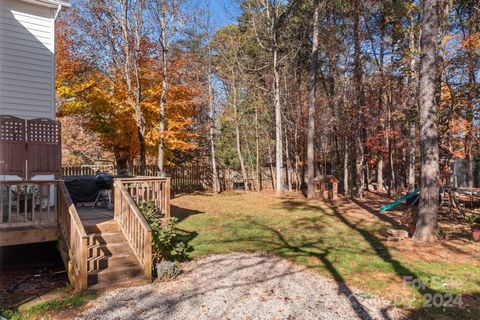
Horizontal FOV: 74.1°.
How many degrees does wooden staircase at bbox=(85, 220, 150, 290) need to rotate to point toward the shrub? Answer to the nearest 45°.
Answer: approximately 135° to its left

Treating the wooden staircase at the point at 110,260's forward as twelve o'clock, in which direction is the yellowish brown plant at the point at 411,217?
The yellowish brown plant is roughly at 9 o'clock from the wooden staircase.

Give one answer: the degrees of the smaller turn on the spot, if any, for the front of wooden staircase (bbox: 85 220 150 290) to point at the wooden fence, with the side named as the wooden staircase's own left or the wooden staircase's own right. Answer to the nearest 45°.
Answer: approximately 180°

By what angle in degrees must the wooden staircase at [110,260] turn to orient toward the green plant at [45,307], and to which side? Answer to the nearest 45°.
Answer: approximately 45° to its right

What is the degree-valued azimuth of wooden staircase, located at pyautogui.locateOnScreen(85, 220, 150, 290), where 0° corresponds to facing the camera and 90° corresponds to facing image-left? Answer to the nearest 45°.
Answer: approximately 0°

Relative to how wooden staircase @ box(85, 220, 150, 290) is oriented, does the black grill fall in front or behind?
behind

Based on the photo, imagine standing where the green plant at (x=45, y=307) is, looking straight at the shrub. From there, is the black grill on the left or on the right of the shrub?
left

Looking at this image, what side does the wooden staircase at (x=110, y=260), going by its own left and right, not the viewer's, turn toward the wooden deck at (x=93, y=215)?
back

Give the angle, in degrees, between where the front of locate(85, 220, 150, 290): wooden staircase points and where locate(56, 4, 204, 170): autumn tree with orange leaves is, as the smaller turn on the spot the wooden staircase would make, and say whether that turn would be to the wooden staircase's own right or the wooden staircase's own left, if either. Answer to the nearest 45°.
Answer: approximately 180°
